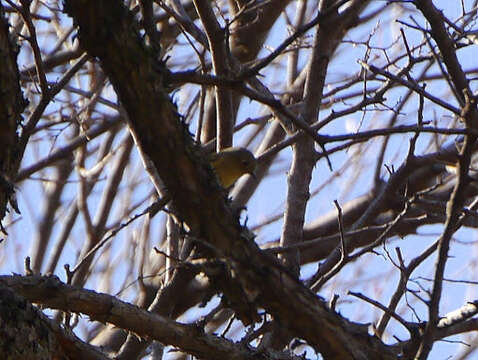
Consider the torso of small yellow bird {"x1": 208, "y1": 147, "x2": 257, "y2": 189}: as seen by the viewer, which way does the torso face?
to the viewer's right
